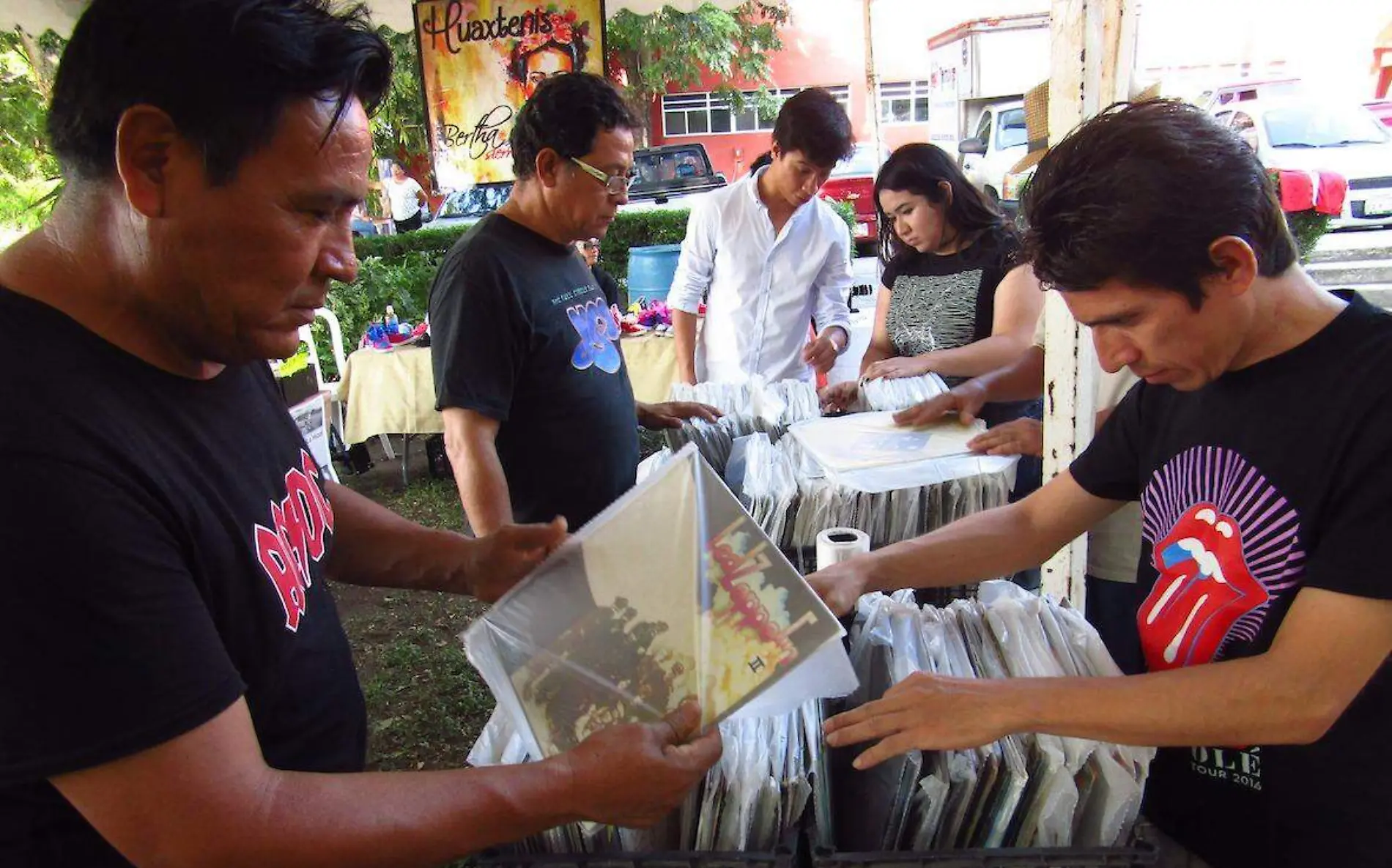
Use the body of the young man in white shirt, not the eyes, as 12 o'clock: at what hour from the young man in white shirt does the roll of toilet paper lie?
The roll of toilet paper is roughly at 12 o'clock from the young man in white shirt.

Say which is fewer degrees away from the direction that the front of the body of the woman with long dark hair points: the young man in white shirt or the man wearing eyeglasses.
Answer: the man wearing eyeglasses

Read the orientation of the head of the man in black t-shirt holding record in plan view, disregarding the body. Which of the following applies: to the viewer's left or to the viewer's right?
to the viewer's right

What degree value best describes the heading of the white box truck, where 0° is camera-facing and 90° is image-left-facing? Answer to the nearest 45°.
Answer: approximately 315°

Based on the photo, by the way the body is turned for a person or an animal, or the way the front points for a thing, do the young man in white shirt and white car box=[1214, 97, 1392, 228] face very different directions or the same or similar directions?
same or similar directions

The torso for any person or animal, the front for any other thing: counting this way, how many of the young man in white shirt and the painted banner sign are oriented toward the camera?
2

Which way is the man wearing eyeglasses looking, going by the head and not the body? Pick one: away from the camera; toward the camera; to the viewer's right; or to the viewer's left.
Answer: to the viewer's right

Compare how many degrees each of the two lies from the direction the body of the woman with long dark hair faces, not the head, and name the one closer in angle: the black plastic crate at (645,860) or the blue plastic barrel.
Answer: the black plastic crate

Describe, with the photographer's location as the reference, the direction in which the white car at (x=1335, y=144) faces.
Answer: facing the viewer and to the right of the viewer

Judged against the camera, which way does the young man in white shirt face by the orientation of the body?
toward the camera

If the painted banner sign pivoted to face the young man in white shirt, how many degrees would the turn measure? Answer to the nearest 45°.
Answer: approximately 45° to its left

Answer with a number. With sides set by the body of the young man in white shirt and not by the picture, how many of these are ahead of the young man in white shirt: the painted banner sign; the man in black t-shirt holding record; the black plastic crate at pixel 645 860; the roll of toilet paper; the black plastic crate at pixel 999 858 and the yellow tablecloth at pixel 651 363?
4

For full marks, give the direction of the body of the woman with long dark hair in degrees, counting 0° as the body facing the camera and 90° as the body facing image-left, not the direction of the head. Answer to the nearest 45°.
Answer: approximately 45°
